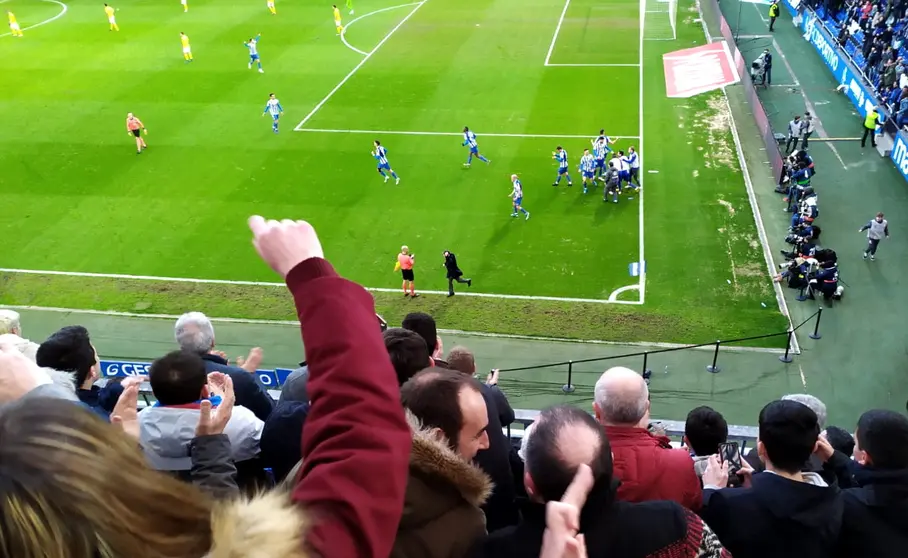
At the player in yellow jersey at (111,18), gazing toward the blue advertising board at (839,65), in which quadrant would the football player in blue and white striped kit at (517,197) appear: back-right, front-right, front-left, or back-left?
front-right

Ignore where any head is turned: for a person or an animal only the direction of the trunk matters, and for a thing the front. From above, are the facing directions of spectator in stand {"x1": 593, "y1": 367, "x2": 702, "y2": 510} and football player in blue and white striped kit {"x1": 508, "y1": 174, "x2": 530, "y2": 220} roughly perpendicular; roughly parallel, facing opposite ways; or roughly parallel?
roughly perpendicular

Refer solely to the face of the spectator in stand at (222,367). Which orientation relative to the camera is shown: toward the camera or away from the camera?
away from the camera

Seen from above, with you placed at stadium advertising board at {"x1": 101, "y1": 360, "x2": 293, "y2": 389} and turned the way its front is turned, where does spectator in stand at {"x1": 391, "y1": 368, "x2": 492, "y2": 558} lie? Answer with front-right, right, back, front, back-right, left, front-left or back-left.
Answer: front

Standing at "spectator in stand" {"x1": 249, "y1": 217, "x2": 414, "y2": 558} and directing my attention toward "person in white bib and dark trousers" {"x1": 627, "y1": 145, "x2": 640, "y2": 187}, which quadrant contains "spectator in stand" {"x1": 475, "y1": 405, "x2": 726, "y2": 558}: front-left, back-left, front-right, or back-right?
front-right

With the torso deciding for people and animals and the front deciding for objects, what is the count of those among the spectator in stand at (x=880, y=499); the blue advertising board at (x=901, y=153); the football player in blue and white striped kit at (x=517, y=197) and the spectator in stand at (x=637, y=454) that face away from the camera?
2

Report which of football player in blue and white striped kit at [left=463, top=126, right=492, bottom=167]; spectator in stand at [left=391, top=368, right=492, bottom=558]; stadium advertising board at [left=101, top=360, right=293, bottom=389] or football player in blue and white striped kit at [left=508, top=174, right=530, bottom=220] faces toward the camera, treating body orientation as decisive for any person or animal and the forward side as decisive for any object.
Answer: the stadium advertising board

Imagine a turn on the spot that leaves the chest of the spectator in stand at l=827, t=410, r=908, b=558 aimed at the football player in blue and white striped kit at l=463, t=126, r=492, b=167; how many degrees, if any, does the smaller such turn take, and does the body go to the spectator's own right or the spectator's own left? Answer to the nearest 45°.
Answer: approximately 45° to the spectator's own left

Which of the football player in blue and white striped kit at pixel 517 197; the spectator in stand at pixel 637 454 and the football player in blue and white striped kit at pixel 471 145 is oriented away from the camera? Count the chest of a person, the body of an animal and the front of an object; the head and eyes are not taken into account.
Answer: the spectator in stand

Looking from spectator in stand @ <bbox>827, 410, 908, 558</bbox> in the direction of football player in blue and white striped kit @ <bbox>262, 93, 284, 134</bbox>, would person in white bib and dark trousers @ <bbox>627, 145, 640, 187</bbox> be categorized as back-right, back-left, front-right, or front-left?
front-right

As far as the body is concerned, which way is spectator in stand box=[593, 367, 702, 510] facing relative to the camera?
away from the camera

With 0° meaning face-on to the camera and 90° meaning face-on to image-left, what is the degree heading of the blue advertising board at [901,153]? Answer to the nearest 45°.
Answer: approximately 45°
